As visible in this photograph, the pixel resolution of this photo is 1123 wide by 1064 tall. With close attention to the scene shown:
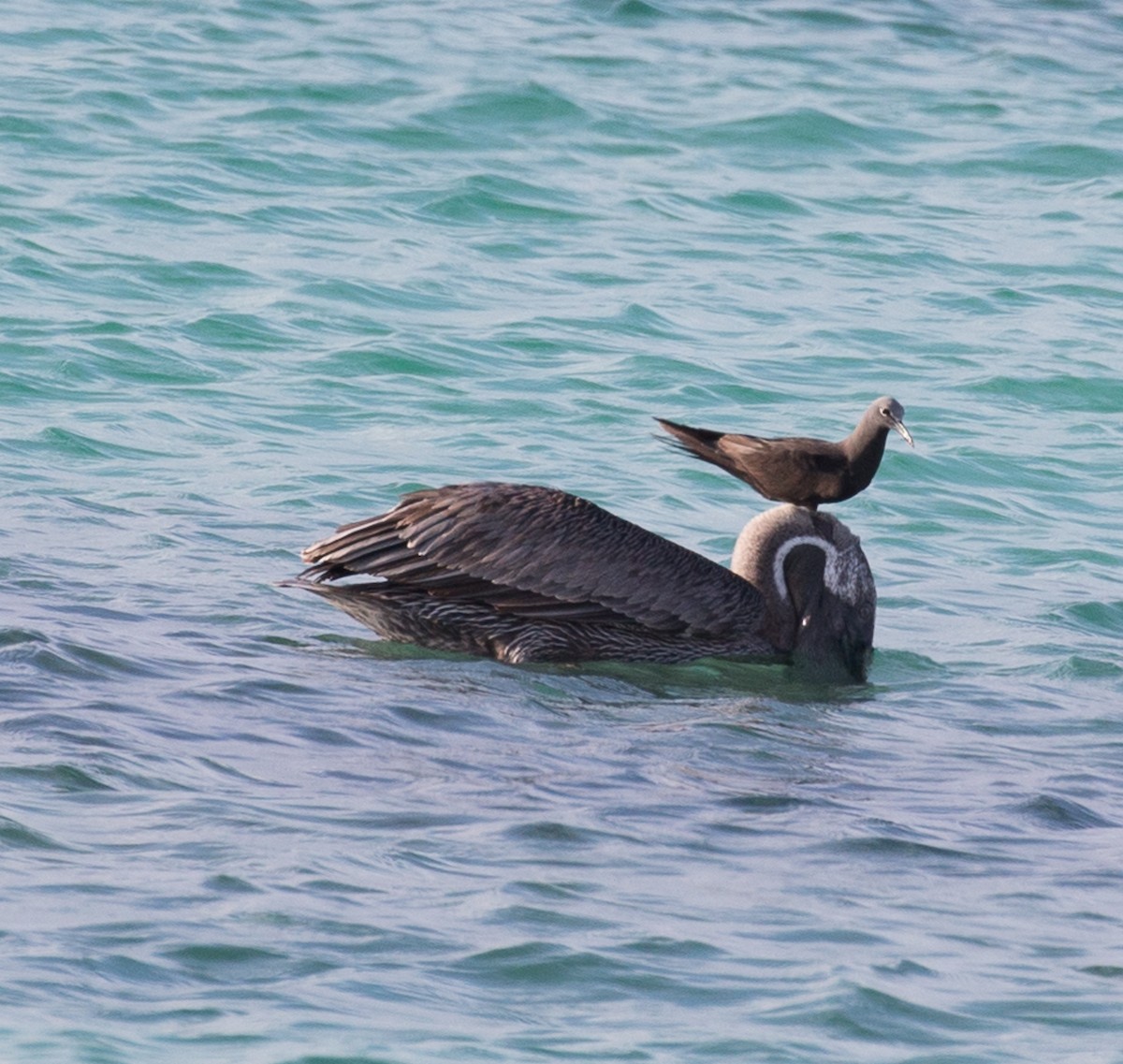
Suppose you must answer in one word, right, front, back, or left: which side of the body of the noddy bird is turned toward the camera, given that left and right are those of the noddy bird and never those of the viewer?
right

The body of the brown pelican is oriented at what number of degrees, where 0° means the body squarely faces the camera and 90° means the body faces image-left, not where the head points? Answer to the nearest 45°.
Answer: approximately 270°
